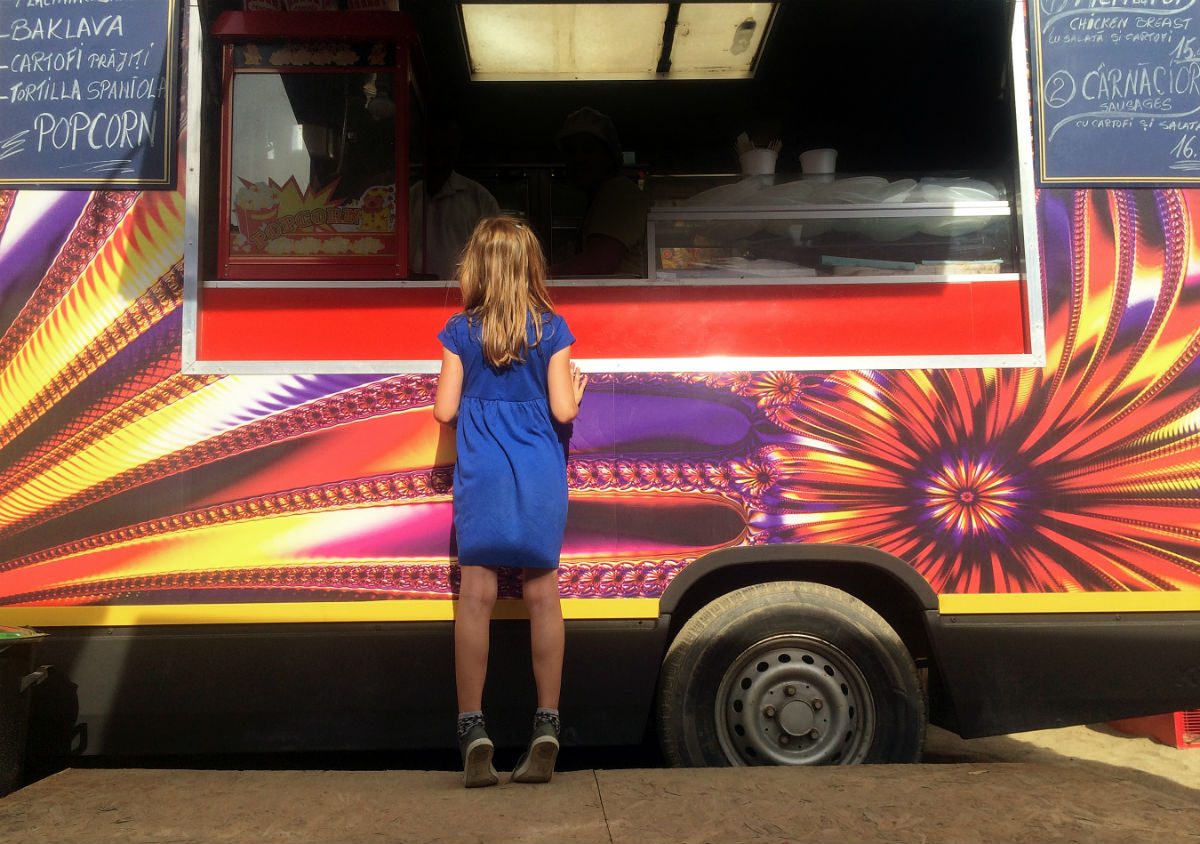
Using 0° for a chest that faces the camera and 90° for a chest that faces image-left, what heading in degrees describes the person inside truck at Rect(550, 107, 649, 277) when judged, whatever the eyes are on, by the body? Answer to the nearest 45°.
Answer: approximately 45°

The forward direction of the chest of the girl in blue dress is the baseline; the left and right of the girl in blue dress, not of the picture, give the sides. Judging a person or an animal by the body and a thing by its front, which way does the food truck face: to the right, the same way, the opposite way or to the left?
to the left

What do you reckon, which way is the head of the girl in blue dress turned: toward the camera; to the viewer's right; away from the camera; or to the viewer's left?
away from the camera

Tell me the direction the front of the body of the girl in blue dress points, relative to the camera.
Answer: away from the camera

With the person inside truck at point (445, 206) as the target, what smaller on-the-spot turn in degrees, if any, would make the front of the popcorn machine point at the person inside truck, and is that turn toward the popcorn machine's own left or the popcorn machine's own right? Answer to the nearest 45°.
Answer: approximately 135° to the popcorn machine's own left

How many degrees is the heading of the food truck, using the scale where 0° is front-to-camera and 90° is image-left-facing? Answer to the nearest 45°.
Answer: approximately 90°

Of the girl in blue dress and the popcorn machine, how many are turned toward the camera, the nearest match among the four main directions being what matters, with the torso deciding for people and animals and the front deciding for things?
1

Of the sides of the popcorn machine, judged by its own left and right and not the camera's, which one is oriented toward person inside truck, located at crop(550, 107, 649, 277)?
left

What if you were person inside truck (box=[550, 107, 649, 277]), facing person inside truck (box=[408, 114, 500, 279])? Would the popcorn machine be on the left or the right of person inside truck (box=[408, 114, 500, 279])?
left
